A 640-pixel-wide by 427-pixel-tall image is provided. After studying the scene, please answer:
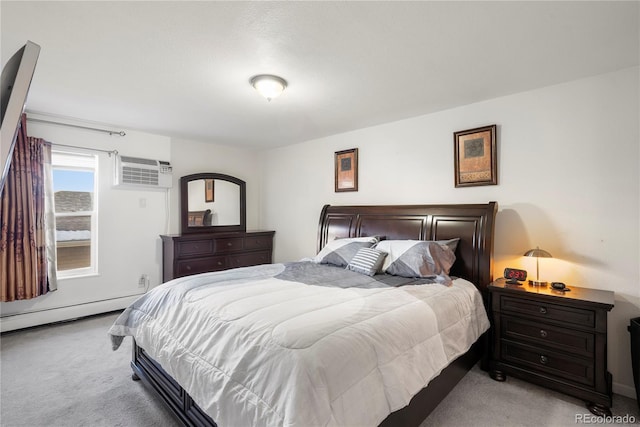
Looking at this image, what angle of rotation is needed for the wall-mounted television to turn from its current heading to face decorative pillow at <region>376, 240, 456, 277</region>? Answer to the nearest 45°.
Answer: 0° — it already faces it

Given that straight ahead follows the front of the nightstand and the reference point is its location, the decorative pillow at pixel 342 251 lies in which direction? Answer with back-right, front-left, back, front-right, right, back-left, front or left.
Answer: front-right

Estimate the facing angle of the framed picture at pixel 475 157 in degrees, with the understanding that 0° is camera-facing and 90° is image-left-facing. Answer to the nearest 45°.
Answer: approximately 45°

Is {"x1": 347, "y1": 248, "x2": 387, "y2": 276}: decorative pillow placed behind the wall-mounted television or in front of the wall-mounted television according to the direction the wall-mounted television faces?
in front

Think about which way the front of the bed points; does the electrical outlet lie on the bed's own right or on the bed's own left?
on the bed's own right

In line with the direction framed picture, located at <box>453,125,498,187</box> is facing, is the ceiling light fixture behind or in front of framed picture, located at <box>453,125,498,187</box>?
in front

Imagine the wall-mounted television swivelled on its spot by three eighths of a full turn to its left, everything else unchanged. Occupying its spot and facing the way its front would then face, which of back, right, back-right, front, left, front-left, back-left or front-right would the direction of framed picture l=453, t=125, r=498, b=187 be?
back-right

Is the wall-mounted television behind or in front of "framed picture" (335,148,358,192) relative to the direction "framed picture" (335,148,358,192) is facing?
in front

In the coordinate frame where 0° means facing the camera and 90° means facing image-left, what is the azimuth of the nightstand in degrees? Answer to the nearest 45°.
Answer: approximately 45°

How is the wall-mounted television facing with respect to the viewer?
to the viewer's right

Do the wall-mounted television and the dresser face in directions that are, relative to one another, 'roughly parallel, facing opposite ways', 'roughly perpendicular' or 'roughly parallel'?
roughly perpendicular

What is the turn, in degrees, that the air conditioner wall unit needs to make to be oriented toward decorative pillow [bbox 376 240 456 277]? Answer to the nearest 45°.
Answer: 0° — it already faces it

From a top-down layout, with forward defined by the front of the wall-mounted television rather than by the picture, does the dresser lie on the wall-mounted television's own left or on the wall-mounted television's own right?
on the wall-mounted television's own left
